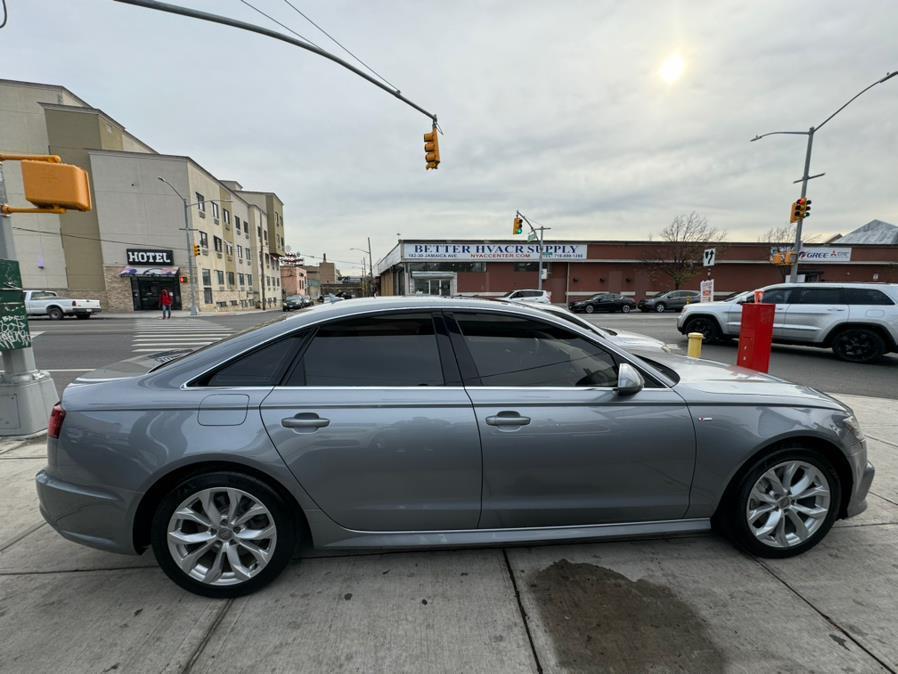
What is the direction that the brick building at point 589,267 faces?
toward the camera

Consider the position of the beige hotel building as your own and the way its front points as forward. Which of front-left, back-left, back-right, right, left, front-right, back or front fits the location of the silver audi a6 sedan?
front

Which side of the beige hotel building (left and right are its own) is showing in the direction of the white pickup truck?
front

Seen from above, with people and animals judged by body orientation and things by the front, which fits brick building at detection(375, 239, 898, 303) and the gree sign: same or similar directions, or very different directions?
same or similar directions

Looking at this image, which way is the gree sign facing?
toward the camera

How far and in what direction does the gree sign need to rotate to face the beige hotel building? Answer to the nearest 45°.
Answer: approximately 45° to its right

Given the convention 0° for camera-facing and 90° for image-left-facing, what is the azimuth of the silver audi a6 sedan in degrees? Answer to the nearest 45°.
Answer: approximately 270°

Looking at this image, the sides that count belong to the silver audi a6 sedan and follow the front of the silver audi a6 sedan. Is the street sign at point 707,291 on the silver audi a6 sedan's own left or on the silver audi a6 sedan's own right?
on the silver audi a6 sedan's own left
